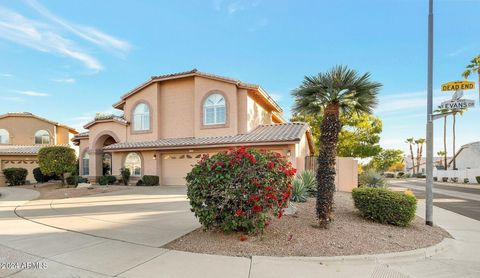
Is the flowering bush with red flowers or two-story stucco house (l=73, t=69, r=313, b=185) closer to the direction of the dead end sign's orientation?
the flowering bush with red flowers

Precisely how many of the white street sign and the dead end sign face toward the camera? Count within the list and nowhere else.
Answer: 2

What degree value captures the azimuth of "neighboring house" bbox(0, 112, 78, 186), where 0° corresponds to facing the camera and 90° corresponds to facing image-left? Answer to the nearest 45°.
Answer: approximately 0°

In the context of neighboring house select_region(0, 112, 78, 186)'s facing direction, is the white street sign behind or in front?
in front

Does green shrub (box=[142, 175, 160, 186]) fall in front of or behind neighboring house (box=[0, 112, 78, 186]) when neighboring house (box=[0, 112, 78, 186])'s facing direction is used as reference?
in front

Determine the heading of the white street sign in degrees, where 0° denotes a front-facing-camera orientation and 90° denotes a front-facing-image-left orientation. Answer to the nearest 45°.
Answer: approximately 0°
